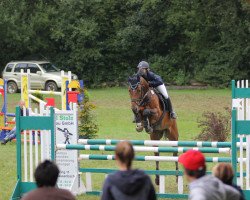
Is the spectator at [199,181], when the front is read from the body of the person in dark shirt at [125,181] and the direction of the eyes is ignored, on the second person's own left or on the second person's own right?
on the second person's own right

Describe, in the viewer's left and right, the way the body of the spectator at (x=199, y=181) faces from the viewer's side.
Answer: facing away from the viewer and to the left of the viewer

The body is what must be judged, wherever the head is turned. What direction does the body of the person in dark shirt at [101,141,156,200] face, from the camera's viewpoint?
away from the camera

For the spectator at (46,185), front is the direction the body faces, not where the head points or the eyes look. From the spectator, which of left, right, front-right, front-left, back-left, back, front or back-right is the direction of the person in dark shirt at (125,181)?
right

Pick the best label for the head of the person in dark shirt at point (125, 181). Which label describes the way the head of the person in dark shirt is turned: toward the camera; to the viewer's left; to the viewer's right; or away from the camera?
away from the camera

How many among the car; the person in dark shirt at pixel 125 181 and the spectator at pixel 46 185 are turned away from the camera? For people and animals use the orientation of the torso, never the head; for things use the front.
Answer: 2

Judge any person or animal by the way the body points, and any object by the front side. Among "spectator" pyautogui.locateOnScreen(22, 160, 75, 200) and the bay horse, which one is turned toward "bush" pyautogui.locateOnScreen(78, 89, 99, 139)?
the spectator

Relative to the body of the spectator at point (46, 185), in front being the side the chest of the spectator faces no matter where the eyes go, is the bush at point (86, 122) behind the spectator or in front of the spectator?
in front

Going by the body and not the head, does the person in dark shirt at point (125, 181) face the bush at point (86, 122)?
yes

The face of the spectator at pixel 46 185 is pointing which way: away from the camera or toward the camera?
away from the camera

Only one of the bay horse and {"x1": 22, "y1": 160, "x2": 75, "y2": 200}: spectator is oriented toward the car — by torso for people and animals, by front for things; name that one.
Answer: the spectator

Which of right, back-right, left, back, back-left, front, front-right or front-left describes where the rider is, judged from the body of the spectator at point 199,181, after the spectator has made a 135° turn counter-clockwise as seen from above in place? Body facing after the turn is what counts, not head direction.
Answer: back

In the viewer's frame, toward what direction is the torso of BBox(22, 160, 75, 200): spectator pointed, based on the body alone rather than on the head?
away from the camera

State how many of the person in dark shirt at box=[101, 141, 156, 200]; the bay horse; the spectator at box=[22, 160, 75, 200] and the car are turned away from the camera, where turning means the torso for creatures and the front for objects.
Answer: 2
